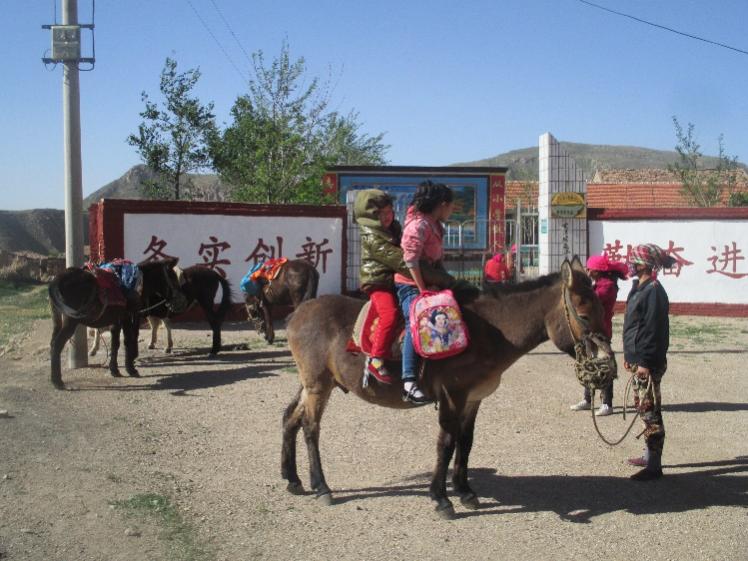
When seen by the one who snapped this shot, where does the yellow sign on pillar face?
facing the viewer

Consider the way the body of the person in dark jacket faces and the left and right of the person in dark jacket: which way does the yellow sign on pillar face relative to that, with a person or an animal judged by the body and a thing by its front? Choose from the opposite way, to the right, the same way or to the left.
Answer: to the left

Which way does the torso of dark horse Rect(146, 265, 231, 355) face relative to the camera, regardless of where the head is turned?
to the viewer's left

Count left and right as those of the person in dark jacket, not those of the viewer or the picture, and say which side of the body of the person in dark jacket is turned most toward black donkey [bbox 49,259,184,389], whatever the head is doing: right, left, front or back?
front

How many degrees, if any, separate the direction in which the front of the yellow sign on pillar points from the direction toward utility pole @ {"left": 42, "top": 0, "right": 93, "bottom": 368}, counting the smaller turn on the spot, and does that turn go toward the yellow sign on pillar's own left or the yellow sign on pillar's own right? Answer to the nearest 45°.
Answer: approximately 45° to the yellow sign on pillar's own right

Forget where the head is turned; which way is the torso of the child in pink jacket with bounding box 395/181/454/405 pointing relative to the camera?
to the viewer's right

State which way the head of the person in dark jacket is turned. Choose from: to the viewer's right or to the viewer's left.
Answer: to the viewer's left

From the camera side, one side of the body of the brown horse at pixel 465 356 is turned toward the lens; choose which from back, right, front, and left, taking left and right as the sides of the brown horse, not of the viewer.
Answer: right

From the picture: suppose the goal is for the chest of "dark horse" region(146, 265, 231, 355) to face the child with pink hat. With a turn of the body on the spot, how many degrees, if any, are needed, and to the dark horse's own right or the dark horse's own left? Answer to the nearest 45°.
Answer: approximately 135° to the dark horse's own left

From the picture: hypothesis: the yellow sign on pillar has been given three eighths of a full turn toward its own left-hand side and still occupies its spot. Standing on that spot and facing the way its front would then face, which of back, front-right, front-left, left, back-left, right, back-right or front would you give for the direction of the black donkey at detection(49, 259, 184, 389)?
back
